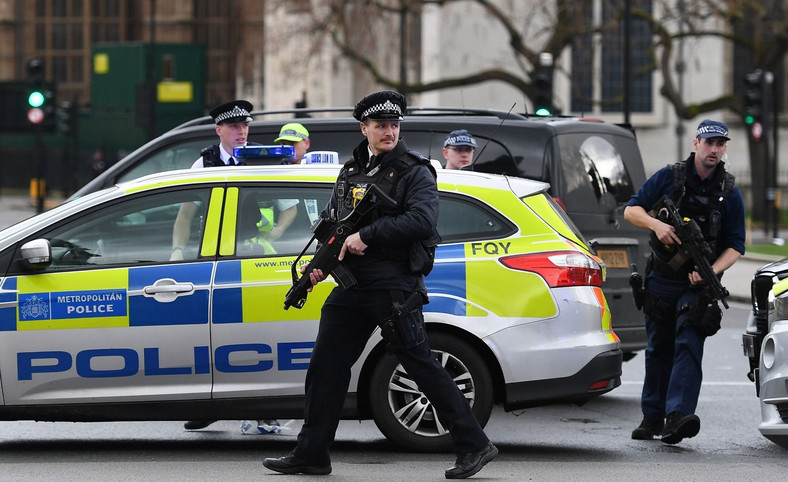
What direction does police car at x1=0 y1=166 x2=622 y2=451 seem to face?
to the viewer's left

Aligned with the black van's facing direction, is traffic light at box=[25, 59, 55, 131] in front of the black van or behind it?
in front

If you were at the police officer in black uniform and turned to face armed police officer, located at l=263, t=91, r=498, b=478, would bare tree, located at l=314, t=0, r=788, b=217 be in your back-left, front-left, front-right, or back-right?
back-left

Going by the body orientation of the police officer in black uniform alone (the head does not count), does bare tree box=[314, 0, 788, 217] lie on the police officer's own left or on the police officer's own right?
on the police officer's own left

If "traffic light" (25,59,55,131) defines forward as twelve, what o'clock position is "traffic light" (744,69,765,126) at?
"traffic light" (744,69,765,126) is roughly at 10 o'clock from "traffic light" (25,59,55,131).

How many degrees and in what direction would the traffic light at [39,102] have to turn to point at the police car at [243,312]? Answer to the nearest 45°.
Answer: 0° — it already faces it

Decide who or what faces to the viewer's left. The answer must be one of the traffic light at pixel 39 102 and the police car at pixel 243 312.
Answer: the police car

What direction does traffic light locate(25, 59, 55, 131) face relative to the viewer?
toward the camera

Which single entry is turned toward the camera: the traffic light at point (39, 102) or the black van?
the traffic light

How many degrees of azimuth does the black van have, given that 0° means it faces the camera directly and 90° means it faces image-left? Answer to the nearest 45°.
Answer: approximately 135°

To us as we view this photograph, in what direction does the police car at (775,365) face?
facing the viewer and to the left of the viewer
